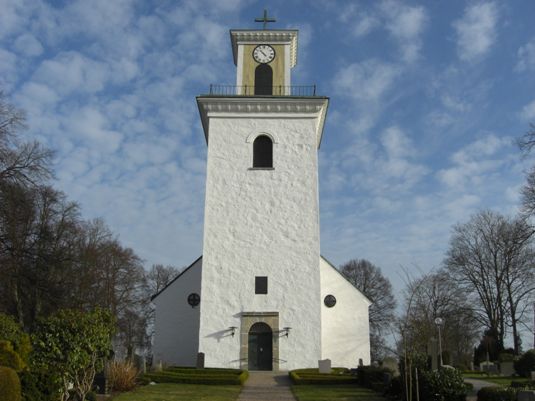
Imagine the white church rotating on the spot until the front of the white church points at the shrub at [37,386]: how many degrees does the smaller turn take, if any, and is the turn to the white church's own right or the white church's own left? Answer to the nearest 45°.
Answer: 0° — it already faces it

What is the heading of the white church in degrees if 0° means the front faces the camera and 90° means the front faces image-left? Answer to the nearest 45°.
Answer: approximately 0°

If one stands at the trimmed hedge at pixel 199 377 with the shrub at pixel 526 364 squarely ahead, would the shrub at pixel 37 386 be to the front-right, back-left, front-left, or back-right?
back-right

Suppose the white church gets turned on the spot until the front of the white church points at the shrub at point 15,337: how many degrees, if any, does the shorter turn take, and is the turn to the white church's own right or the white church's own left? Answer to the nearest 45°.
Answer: approximately 45° to the white church's own right

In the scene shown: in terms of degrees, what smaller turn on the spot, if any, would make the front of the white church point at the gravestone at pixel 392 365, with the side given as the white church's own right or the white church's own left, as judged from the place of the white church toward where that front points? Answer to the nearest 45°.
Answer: approximately 45° to the white church's own left
